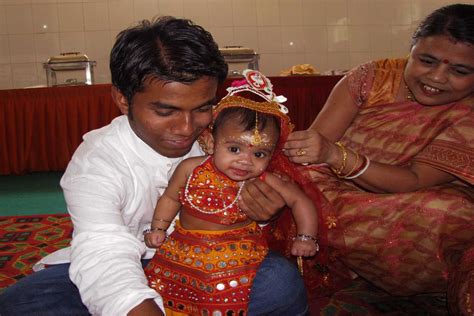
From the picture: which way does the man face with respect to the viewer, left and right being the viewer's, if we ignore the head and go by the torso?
facing the viewer and to the right of the viewer

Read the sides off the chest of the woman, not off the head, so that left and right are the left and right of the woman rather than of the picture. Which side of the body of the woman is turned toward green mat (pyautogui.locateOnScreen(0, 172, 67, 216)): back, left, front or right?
right

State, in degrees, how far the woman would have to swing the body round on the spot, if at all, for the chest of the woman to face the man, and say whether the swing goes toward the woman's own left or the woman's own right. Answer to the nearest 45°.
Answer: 0° — they already face them

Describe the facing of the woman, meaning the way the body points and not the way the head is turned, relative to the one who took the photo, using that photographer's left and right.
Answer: facing the viewer and to the left of the viewer

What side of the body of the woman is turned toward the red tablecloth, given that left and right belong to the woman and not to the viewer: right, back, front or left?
right

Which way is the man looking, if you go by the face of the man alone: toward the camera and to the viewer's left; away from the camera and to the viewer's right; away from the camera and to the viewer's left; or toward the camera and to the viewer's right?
toward the camera and to the viewer's right

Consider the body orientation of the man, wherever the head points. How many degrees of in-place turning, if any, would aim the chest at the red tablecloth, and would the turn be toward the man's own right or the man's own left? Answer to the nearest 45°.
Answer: approximately 135° to the man's own left

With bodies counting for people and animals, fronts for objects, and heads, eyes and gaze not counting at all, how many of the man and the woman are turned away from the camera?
0
